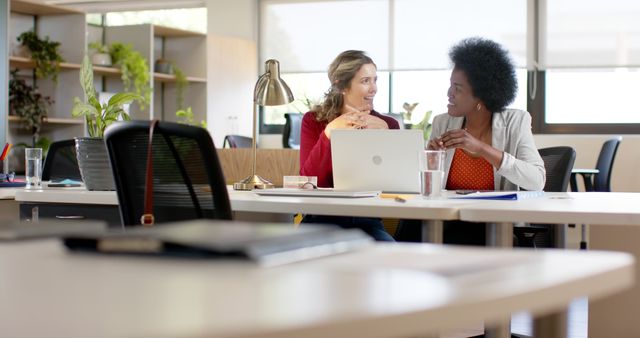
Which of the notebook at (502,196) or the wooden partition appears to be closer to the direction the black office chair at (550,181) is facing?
the notebook

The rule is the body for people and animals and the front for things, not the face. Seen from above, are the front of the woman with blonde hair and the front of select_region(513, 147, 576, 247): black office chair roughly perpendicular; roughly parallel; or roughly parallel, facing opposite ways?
roughly perpendicular

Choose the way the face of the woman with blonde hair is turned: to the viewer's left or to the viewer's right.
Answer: to the viewer's right

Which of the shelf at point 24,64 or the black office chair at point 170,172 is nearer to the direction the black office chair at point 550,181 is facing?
the black office chair

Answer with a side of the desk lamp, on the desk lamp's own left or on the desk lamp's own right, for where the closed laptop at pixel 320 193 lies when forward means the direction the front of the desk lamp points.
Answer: on the desk lamp's own right

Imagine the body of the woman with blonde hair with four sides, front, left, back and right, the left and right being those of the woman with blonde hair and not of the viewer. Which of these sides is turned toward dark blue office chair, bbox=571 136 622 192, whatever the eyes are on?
left

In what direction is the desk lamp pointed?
to the viewer's right

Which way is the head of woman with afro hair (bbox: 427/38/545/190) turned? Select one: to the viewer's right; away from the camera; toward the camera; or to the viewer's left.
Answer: to the viewer's left

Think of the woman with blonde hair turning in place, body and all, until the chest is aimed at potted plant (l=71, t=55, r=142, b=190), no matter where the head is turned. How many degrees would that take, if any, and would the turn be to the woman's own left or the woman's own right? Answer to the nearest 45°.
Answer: approximately 90° to the woman's own right
